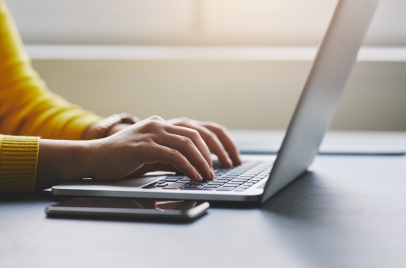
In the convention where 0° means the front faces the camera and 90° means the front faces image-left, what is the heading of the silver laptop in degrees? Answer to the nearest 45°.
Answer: approximately 90°
